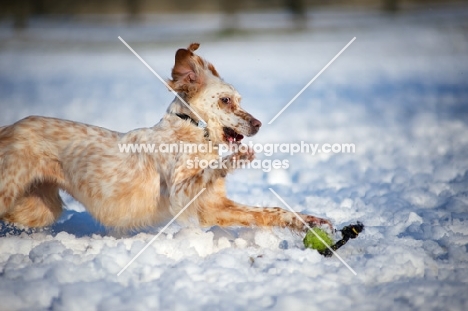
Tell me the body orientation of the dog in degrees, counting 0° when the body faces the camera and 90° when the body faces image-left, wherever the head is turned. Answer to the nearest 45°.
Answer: approximately 270°

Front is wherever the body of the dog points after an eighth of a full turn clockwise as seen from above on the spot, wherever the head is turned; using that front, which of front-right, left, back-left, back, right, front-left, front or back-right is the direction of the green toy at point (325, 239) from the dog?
front
